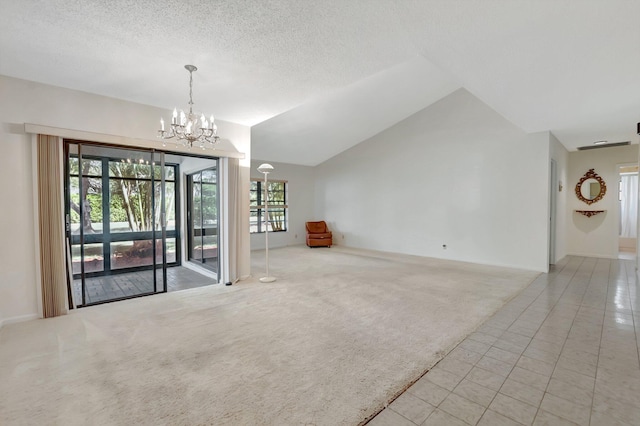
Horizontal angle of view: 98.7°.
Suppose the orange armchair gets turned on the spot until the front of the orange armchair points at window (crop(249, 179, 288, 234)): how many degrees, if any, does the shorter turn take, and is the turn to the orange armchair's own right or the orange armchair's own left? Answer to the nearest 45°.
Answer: approximately 90° to the orange armchair's own right

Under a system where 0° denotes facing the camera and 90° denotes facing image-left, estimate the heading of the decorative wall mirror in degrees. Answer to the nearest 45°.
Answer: approximately 0°

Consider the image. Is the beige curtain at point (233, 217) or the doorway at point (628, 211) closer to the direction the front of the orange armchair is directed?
the beige curtain

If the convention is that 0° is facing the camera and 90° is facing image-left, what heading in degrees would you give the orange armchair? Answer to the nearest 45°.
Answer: approximately 0°

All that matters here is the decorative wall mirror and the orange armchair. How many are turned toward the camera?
2

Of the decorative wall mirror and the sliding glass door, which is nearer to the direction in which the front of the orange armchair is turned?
the sliding glass door

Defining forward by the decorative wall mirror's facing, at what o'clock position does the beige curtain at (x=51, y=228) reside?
The beige curtain is roughly at 1 o'clock from the decorative wall mirror.

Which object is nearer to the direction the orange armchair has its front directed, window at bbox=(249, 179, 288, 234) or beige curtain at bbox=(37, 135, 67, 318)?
the beige curtain

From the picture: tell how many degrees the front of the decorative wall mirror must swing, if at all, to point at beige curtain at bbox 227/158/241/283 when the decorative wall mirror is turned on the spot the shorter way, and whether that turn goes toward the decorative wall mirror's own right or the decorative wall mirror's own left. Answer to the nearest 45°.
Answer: approximately 45° to the decorative wall mirror's own right

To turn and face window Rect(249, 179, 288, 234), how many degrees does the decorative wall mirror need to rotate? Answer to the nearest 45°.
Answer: approximately 45° to its right
